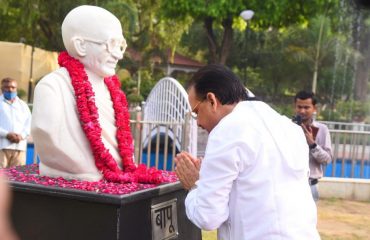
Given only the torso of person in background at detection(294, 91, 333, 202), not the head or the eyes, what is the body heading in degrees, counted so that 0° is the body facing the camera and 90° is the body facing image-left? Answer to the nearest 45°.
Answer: approximately 45°

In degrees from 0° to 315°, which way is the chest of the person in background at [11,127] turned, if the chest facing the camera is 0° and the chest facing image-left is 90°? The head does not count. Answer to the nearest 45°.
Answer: approximately 0°

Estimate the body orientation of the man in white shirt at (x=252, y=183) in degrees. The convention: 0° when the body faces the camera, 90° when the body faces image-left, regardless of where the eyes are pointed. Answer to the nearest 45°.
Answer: approximately 135°

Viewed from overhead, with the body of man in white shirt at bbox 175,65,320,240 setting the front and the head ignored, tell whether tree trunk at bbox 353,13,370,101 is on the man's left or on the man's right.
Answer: on the man's right

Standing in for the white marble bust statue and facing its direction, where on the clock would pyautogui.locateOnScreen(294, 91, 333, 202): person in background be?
The person in background is roughly at 10 o'clock from the white marble bust statue.

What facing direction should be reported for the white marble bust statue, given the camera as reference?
facing the viewer and to the right of the viewer

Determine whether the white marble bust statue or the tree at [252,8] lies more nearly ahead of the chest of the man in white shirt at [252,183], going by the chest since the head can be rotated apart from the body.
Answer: the white marble bust statue

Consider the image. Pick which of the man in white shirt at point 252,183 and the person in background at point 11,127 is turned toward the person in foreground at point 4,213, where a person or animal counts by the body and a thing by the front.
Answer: the person in background at point 11,127

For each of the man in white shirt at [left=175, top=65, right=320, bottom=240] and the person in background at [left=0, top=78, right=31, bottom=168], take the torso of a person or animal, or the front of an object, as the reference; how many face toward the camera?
1

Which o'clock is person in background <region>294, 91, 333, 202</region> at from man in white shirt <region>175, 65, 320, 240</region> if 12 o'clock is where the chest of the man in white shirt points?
The person in background is roughly at 2 o'clock from the man in white shirt.

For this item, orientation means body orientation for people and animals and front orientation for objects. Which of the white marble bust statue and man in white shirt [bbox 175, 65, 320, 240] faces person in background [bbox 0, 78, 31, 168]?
the man in white shirt
